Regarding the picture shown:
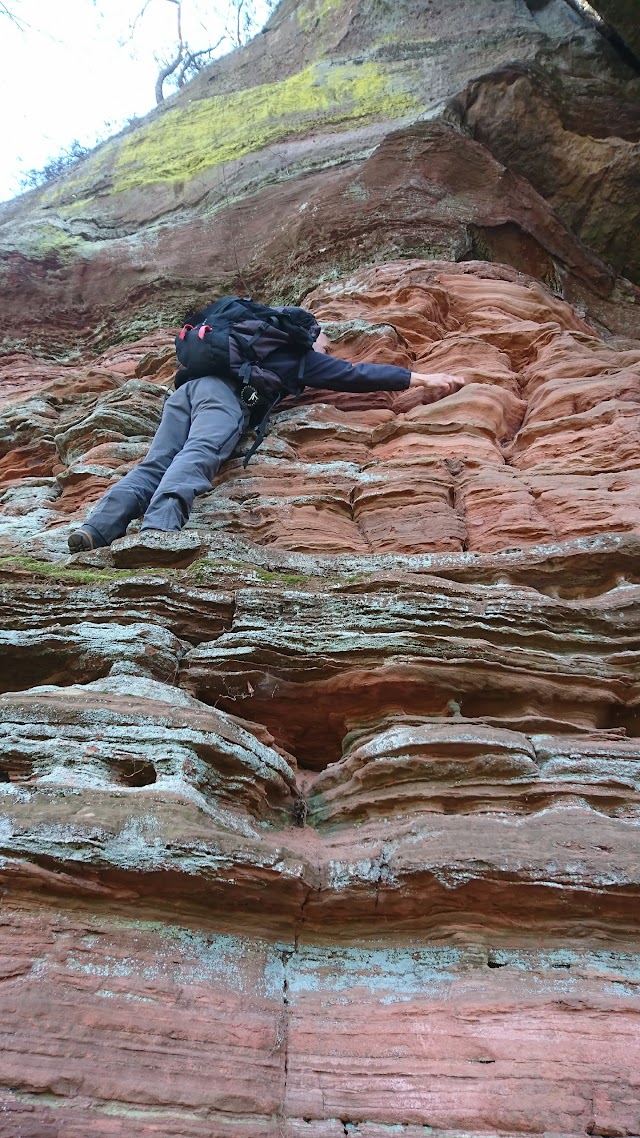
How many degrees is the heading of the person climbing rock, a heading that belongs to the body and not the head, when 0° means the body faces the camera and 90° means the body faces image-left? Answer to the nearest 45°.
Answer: approximately 225°
